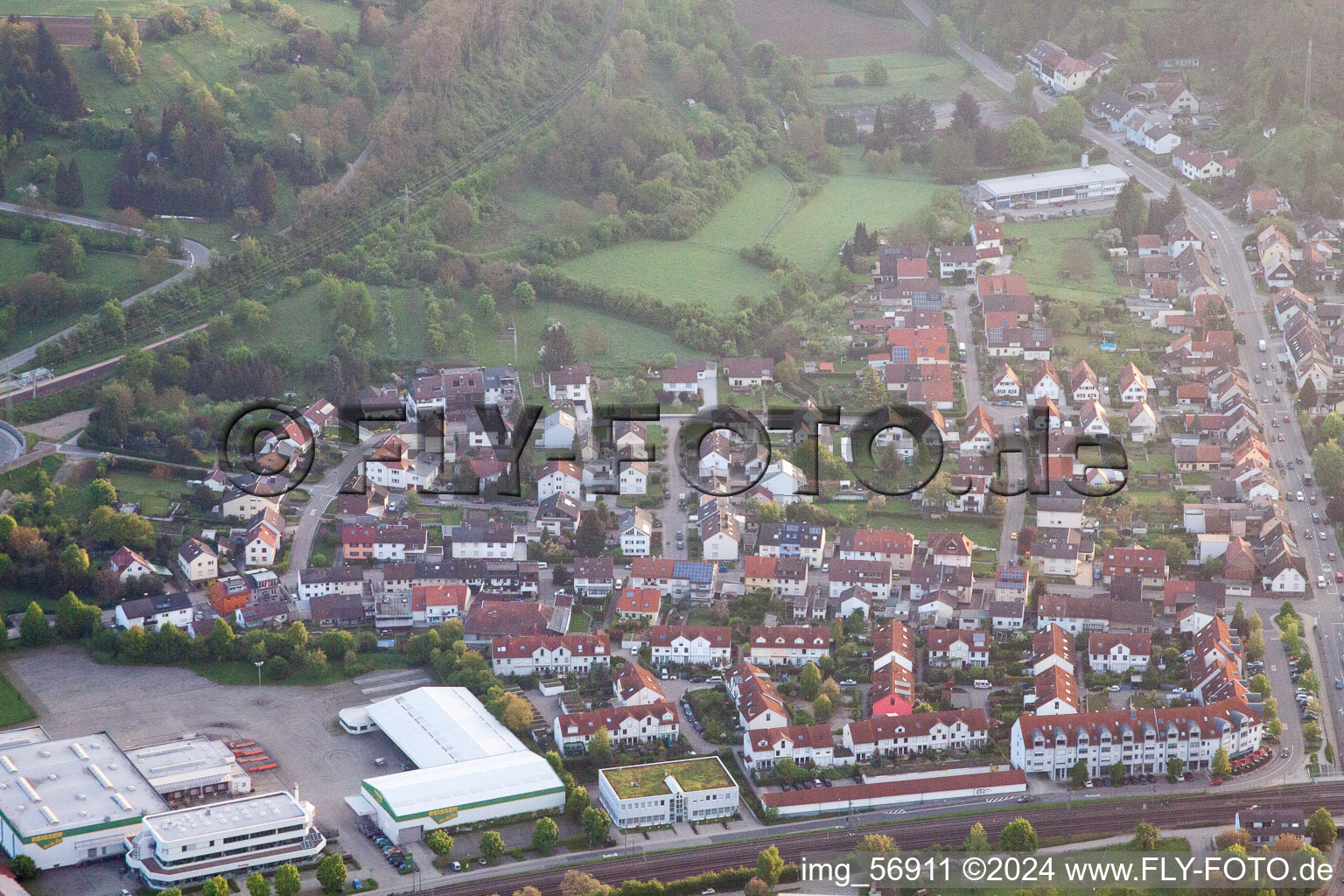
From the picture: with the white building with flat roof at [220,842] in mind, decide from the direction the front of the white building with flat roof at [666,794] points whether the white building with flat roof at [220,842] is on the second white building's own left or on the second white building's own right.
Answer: on the second white building's own right

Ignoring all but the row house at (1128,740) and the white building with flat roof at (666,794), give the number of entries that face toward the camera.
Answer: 2

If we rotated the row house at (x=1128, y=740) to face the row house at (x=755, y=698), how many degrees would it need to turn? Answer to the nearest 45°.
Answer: approximately 90° to its right

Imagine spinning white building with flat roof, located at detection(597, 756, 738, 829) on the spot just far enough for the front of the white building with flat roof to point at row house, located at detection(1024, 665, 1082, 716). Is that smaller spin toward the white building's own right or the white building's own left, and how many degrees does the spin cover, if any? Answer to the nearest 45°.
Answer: approximately 90° to the white building's own left

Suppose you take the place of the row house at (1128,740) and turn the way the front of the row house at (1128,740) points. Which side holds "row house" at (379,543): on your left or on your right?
on your right

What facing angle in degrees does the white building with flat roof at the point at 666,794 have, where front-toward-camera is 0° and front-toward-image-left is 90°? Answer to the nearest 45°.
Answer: approximately 0°

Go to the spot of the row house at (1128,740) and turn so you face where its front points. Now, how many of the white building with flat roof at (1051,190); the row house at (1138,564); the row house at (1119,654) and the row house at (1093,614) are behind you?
4

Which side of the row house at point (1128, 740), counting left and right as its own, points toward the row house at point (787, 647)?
right

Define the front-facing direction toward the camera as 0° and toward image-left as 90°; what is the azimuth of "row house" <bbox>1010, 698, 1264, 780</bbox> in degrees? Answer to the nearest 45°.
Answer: approximately 0°

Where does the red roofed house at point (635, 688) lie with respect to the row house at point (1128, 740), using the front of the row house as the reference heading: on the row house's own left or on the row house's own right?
on the row house's own right

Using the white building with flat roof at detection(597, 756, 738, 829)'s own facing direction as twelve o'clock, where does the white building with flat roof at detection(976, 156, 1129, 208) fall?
the white building with flat roof at detection(976, 156, 1129, 208) is roughly at 7 o'clock from the white building with flat roof at detection(597, 756, 738, 829).

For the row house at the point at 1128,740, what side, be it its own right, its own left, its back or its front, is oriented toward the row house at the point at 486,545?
right

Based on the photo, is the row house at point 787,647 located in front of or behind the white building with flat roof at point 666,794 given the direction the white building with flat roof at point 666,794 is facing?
behind

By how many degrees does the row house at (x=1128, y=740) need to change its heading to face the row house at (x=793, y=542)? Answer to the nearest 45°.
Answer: approximately 135° to its right

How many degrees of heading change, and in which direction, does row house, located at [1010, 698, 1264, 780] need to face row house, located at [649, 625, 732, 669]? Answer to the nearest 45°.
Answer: approximately 90° to its right
